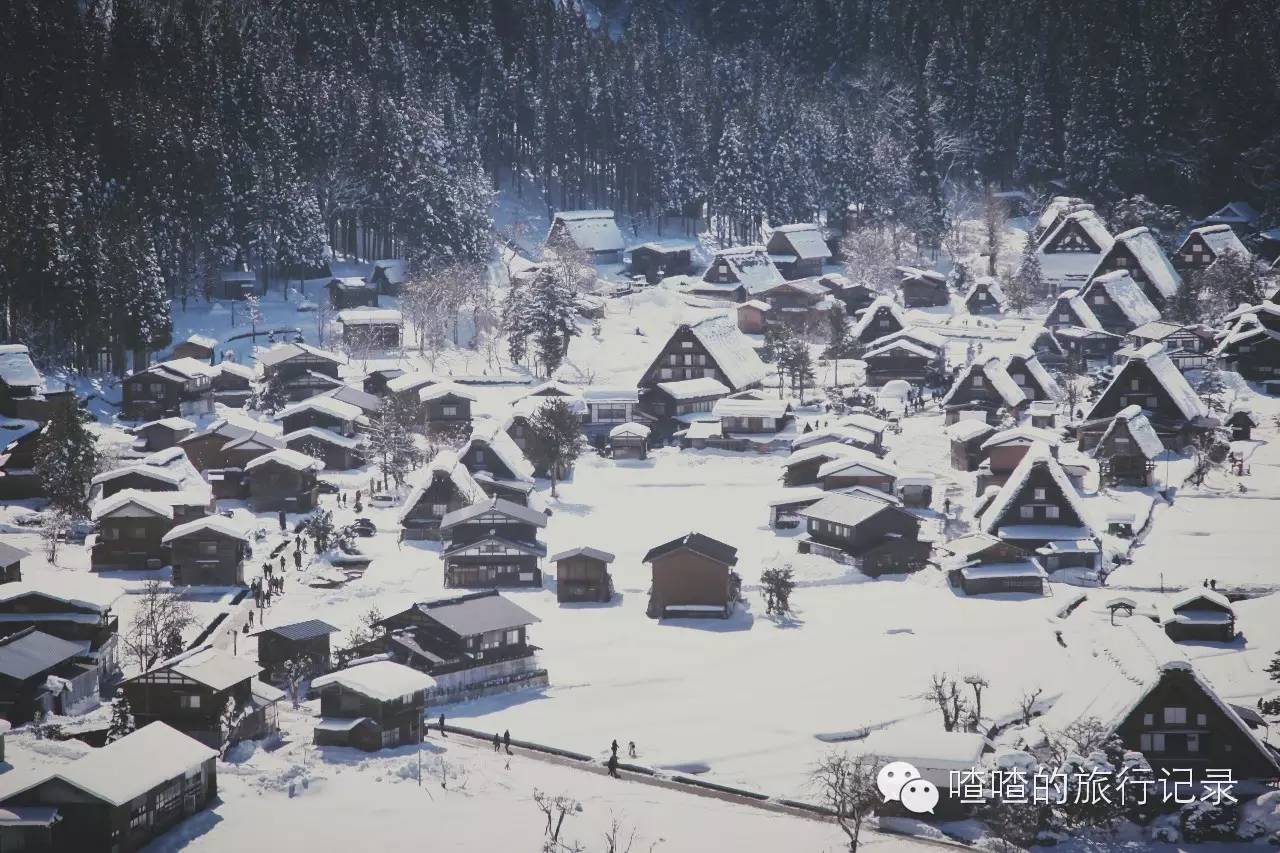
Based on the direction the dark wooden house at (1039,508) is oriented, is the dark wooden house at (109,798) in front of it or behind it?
in front

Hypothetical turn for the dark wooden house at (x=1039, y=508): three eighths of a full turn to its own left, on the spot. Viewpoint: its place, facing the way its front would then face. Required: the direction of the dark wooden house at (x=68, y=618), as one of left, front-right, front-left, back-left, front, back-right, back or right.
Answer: back

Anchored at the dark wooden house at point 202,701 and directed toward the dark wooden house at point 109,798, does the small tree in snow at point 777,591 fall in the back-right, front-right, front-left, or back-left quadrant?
back-left

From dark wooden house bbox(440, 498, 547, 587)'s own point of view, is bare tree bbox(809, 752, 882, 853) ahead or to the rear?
ahead

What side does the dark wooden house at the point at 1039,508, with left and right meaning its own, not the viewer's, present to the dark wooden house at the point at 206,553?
right

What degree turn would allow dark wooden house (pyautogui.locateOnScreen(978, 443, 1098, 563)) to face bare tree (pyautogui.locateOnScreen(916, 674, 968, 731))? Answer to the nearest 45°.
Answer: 0° — it already faces it

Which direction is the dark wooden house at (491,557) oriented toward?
toward the camera

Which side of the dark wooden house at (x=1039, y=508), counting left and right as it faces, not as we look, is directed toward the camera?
front

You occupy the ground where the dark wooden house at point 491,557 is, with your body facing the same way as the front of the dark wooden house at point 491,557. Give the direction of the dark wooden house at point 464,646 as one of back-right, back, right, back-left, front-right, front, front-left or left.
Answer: front

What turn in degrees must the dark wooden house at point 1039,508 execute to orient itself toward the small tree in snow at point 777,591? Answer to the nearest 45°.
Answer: approximately 45° to its right

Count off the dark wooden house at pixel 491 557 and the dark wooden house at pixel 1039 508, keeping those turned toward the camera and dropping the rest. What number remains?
2

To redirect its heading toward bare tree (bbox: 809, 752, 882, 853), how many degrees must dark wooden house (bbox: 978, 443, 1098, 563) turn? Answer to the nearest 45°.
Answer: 0° — it already faces it
